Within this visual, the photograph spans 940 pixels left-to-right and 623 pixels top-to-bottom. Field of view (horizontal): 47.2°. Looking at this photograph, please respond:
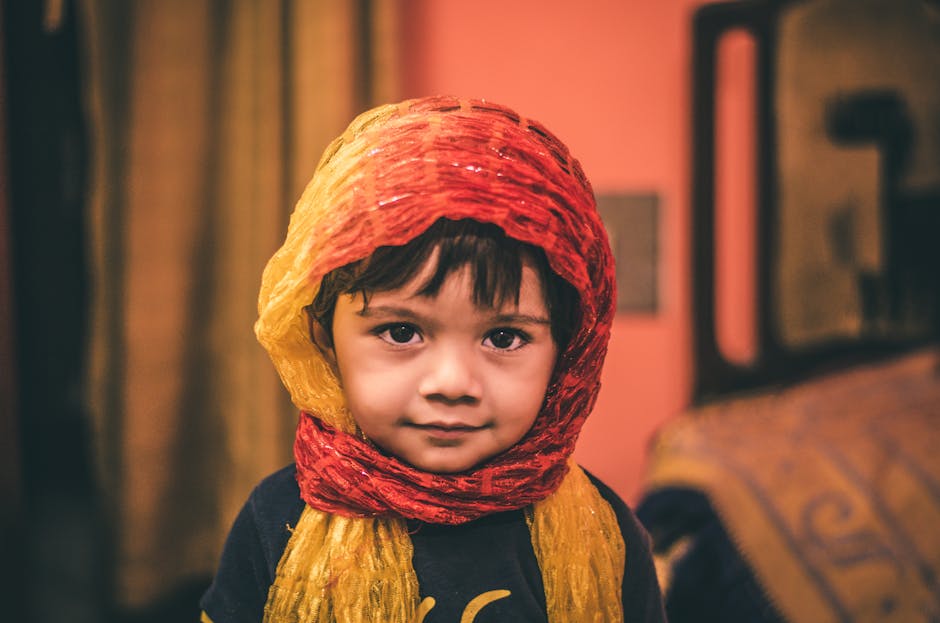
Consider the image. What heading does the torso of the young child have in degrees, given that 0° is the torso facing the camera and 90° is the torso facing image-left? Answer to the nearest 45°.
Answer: approximately 0°
